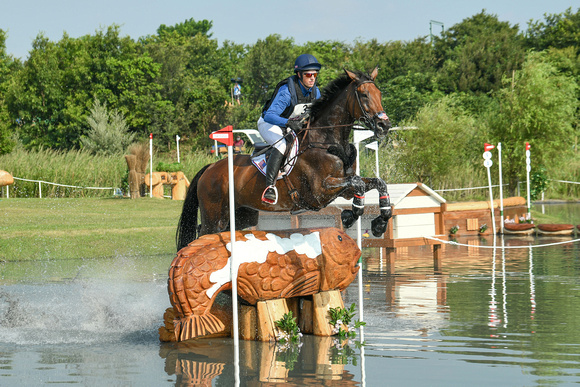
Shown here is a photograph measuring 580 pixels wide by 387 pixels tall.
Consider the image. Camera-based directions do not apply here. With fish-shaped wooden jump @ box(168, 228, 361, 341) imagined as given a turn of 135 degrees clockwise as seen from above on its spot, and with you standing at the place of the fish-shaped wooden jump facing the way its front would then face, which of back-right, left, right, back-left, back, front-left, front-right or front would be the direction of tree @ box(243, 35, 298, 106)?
back-right

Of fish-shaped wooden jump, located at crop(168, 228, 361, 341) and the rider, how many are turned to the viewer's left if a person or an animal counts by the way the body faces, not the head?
0

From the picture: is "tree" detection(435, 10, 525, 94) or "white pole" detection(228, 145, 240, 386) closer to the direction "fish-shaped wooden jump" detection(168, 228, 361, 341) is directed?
the tree

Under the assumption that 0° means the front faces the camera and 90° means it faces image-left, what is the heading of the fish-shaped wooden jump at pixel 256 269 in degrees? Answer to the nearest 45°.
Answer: approximately 270°

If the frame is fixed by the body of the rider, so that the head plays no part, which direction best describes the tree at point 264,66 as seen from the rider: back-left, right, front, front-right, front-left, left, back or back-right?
back-left

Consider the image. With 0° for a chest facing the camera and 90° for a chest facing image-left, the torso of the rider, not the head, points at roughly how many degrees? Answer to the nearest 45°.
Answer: approximately 315°

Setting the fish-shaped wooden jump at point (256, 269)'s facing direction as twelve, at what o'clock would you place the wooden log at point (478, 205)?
The wooden log is roughly at 10 o'clock from the fish-shaped wooden jump.

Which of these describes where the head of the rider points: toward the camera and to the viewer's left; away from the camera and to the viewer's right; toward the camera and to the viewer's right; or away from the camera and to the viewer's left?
toward the camera and to the viewer's right

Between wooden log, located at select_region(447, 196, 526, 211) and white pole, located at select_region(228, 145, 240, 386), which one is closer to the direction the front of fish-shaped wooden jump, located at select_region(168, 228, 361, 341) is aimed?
the wooden log

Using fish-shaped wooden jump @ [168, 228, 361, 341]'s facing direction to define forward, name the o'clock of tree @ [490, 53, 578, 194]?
The tree is roughly at 10 o'clock from the fish-shaped wooden jump.
